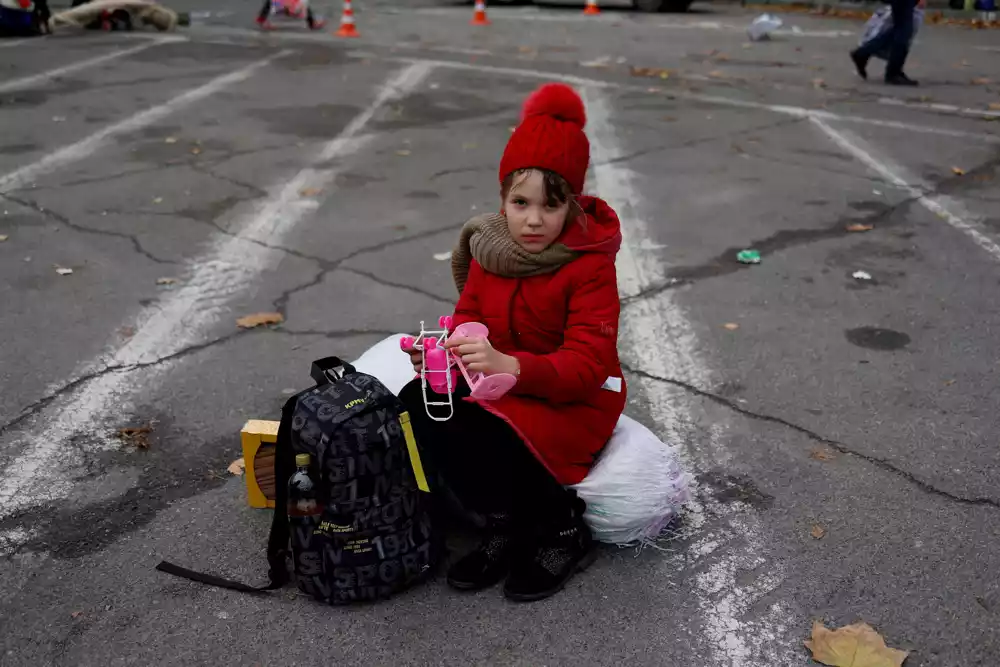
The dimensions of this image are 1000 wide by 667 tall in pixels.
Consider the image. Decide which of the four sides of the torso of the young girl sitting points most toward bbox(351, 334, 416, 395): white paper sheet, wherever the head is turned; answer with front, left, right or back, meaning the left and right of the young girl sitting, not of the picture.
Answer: right

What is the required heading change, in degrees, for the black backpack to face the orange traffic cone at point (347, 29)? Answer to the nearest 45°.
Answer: approximately 135° to its left

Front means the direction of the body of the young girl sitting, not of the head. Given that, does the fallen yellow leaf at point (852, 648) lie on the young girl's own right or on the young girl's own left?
on the young girl's own left

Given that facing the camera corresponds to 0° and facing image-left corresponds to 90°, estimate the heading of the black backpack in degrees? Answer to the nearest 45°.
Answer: approximately 315°

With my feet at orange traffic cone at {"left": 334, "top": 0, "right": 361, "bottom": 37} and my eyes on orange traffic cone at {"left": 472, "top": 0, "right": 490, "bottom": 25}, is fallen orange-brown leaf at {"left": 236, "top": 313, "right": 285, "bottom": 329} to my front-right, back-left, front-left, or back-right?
back-right

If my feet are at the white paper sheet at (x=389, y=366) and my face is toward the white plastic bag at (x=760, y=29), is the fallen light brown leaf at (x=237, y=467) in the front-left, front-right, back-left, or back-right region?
back-left

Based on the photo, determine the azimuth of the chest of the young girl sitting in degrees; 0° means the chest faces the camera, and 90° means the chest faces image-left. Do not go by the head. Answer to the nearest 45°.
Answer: approximately 45°
